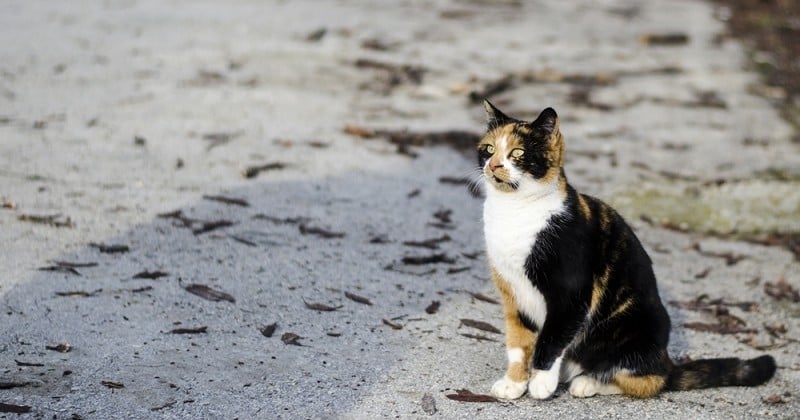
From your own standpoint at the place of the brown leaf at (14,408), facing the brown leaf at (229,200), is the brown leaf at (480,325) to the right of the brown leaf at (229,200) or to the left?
right

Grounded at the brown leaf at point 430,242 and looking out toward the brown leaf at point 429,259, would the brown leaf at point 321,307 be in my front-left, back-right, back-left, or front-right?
front-right

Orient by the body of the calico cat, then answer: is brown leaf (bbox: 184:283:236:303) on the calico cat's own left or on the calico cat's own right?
on the calico cat's own right

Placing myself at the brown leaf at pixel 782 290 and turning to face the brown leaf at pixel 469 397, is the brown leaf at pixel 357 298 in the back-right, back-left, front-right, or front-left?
front-right

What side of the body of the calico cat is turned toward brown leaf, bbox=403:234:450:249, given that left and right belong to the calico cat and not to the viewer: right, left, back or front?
right

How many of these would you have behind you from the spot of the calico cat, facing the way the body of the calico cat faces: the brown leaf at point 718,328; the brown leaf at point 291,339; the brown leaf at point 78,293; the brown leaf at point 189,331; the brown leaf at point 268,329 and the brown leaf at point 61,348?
1

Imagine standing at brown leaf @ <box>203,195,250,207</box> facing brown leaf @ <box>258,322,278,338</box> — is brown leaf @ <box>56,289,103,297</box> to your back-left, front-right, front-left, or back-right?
front-right

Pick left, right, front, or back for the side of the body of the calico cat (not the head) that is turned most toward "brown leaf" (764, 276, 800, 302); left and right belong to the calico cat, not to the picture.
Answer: back

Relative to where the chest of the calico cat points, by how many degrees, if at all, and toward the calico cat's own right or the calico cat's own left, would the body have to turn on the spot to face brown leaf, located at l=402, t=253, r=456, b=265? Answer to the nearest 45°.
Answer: approximately 90° to the calico cat's own right

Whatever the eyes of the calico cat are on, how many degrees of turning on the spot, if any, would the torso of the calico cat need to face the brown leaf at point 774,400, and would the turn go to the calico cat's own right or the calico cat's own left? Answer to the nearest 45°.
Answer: approximately 135° to the calico cat's own left

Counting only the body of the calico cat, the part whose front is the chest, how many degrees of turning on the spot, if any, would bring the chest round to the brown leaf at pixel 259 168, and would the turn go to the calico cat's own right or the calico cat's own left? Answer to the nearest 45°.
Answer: approximately 90° to the calico cat's own right

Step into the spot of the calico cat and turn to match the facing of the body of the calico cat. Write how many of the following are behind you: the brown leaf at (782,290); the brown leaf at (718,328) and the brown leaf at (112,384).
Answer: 2

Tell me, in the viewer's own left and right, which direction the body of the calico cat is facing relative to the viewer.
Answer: facing the viewer and to the left of the viewer

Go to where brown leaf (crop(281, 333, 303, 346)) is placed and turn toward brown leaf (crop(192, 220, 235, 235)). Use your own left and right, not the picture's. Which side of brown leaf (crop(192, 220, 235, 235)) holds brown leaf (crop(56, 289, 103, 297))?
left
